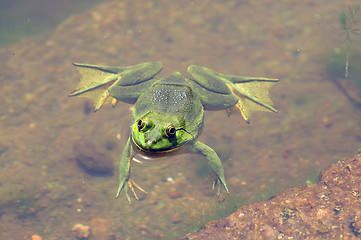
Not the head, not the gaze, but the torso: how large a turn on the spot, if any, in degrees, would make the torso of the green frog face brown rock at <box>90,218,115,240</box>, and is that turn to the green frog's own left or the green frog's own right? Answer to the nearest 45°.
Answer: approximately 45° to the green frog's own right

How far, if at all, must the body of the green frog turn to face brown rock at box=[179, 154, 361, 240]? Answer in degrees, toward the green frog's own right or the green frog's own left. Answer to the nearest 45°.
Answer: approximately 45° to the green frog's own left

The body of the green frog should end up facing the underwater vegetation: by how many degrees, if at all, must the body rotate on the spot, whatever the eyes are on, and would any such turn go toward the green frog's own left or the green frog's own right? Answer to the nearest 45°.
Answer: approximately 135° to the green frog's own left

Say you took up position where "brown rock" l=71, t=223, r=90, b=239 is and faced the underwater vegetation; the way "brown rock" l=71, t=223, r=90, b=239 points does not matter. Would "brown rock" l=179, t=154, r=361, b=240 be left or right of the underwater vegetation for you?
right

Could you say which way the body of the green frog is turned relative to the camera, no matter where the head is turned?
toward the camera

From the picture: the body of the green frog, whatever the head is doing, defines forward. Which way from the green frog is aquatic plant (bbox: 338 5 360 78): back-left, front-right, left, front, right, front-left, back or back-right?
back-left

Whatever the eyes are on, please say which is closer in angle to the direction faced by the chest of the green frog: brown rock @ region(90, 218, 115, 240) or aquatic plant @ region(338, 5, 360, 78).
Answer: the brown rock
